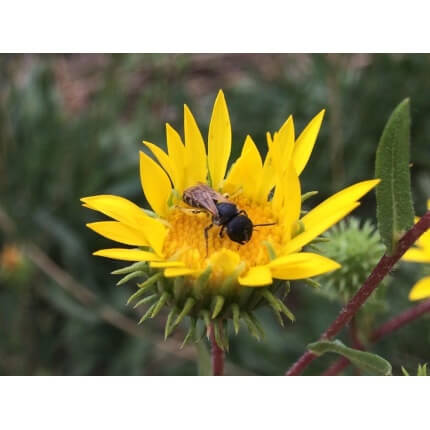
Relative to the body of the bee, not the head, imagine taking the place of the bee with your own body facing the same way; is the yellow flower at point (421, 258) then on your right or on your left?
on your left

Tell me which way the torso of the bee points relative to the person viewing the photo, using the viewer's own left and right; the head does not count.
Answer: facing the viewer and to the right of the viewer
